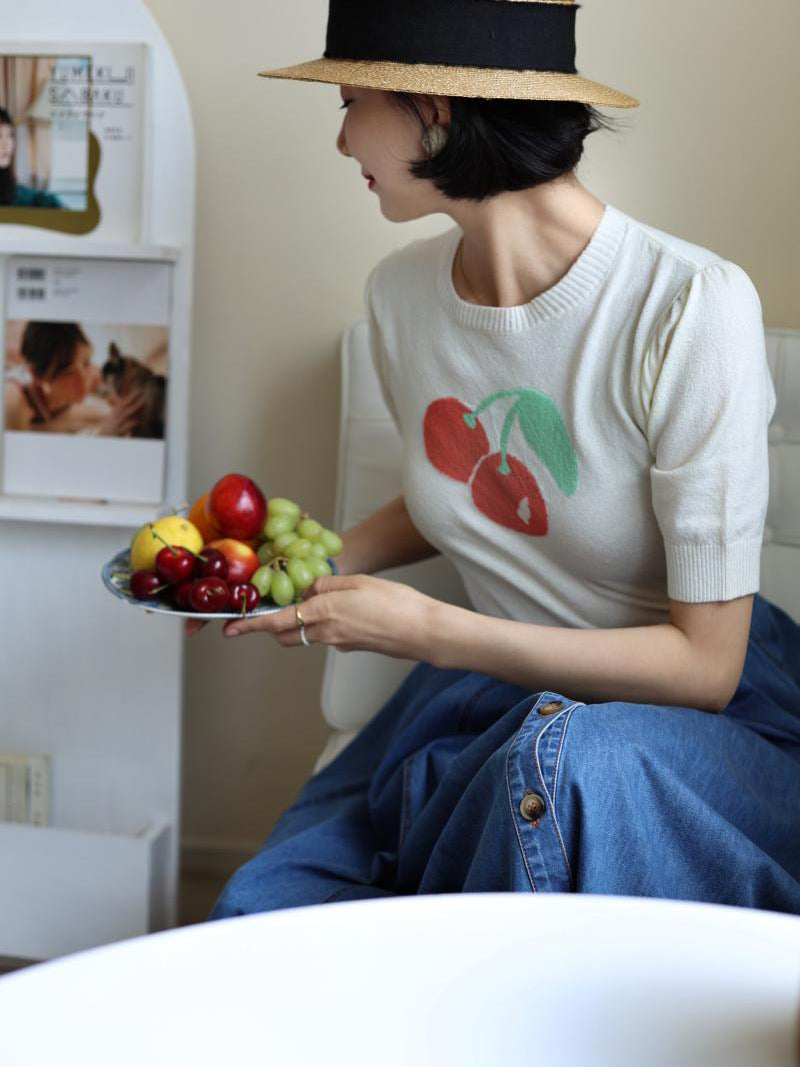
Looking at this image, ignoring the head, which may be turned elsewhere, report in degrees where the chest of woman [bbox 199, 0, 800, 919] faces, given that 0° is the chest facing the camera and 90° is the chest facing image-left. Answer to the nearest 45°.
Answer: approximately 45°

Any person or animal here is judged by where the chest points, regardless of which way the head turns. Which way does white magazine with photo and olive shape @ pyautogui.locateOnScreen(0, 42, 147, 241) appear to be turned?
toward the camera

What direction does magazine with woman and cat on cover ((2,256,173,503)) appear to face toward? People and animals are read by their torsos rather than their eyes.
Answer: toward the camera

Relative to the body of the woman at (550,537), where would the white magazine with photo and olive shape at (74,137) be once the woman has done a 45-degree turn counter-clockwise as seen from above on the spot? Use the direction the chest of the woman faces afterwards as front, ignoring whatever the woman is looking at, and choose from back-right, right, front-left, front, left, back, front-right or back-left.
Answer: back-right

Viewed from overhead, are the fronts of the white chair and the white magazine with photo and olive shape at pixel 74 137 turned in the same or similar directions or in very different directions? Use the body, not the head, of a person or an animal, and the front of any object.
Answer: same or similar directions

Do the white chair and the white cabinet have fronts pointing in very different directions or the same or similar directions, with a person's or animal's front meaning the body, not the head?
same or similar directions

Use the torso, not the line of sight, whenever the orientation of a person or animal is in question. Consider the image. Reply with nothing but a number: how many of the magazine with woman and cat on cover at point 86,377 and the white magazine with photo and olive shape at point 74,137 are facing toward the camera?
2

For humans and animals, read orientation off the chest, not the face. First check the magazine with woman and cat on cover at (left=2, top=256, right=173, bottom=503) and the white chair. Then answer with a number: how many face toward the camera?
2

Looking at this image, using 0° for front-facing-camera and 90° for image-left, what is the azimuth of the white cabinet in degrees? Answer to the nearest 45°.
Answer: approximately 0°

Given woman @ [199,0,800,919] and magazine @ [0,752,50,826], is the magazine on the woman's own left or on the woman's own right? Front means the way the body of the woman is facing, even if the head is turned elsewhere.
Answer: on the woman's own right
